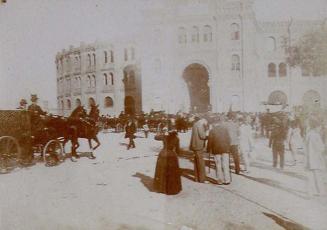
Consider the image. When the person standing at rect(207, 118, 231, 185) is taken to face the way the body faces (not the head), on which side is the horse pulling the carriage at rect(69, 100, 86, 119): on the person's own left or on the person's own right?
on the person's own left

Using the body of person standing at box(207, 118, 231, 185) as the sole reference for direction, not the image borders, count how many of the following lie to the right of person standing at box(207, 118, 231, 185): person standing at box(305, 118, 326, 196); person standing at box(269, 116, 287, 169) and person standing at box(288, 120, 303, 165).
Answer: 3

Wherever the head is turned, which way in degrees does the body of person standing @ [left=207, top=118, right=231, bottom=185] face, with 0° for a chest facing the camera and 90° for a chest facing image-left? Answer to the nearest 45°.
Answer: approximately 180°

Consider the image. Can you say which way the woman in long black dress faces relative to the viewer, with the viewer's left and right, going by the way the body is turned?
facing away from the viewer

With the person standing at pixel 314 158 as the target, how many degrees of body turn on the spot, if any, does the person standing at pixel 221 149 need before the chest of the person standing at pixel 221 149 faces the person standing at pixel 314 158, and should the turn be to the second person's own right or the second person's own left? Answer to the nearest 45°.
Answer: approximately 90° to the second person's own right

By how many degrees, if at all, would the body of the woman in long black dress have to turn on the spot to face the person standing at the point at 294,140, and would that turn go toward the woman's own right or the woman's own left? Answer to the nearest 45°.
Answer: approximately 90° to the woman's own right

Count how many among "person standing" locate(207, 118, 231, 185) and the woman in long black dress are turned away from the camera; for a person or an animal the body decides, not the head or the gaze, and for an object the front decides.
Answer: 2

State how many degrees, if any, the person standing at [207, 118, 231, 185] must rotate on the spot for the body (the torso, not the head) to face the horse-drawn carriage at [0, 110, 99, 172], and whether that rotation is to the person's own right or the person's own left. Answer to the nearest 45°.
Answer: approximately 90° to the person's own left
